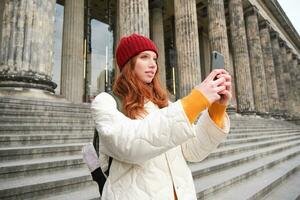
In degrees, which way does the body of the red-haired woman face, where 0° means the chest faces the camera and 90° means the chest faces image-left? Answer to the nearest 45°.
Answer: approximately 315°

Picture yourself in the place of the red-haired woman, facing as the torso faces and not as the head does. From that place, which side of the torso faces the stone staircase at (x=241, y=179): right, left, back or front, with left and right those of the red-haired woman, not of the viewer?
left

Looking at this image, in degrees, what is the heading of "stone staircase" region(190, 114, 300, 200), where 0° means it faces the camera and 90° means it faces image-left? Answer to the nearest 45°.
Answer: approximately 315°

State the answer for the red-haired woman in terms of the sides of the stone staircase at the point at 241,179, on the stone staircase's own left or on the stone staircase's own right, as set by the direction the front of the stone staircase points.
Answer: on the stone staircase's own right

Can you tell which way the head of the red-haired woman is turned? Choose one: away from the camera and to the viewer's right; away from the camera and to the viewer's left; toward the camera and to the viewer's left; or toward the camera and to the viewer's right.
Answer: toward the camera and to the viewer's right
